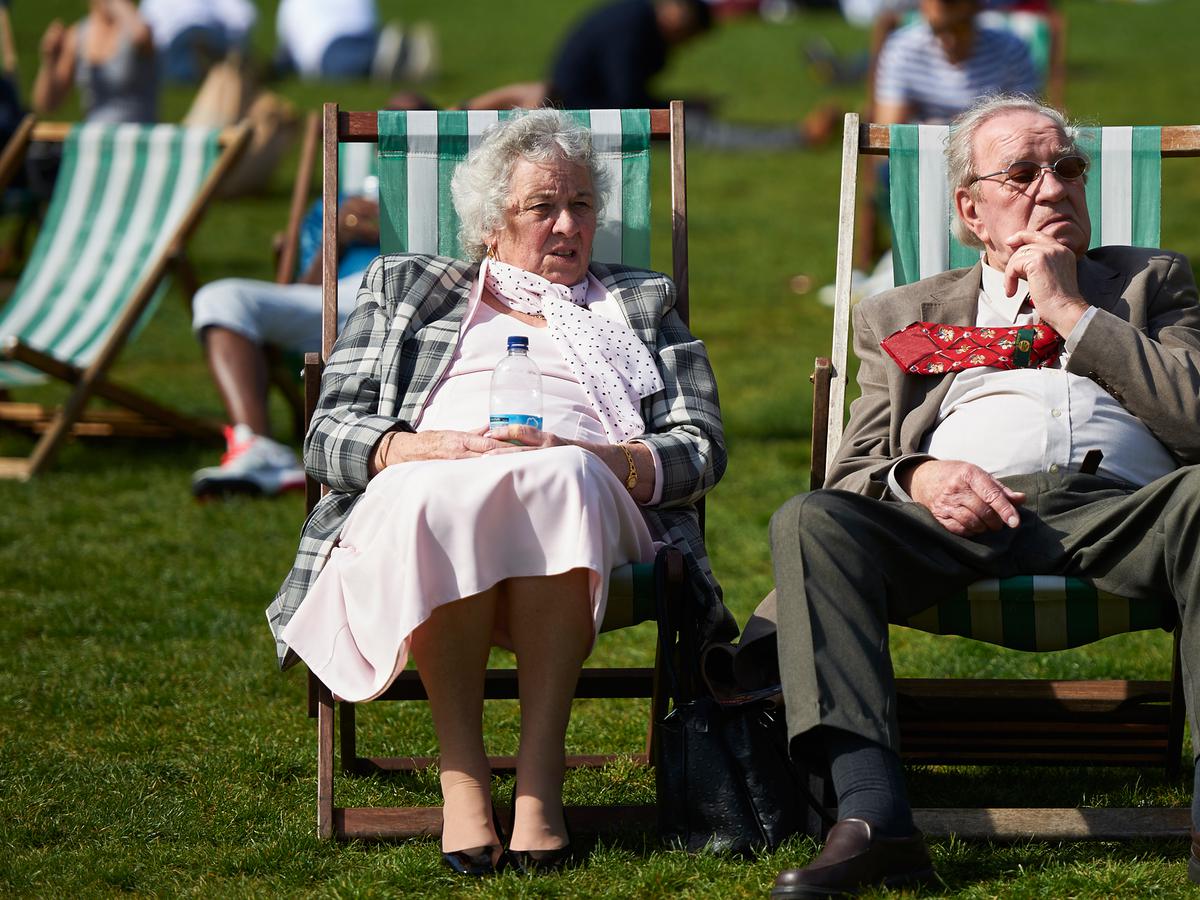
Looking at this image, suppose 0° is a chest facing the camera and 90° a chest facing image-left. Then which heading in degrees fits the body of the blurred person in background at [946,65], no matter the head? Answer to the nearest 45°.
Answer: approximately 0°

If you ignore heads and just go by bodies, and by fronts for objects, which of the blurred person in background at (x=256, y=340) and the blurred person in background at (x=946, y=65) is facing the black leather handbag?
the blurred person in background at (x=946, y=65)

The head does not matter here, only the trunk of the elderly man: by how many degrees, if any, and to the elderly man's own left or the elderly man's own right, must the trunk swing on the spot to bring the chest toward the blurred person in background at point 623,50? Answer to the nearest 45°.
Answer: approximately 180°

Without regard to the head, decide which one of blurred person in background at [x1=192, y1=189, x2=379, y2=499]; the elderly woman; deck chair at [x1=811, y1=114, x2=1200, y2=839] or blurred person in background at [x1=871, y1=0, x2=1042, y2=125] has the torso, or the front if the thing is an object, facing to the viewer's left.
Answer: blurred person in background at [x1=192, y1=189, x2=379, y2=499]

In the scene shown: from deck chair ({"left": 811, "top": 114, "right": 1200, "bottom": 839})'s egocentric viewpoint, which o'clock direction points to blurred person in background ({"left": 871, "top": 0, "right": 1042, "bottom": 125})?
The blurred person in background is roughly at 6 o'clock from the deck chair.

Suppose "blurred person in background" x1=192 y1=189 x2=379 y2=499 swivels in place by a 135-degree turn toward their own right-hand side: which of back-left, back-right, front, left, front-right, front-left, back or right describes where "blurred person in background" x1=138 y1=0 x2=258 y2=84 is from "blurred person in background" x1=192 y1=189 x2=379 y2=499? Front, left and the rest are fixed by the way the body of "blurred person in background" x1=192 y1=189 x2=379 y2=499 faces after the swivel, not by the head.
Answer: front-left

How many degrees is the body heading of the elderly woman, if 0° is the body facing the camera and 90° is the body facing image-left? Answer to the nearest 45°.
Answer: approximately 0°
